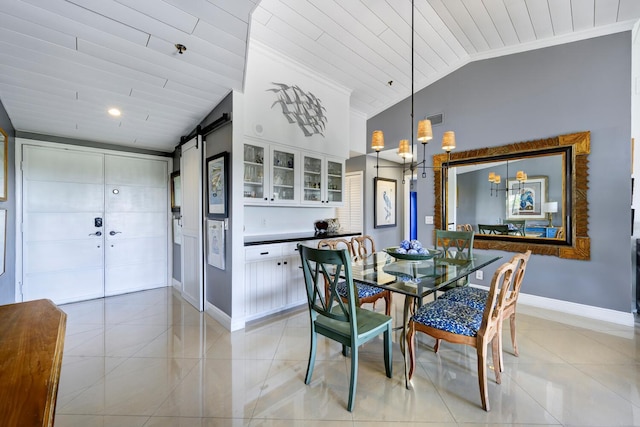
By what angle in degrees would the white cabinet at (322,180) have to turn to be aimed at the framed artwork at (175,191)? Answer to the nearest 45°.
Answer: approximately 135° to its right

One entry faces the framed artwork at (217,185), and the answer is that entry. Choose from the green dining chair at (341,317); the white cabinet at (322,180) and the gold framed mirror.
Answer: the gold framed mirror

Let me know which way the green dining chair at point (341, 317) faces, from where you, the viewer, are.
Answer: facing away from the viewer and to the right of the viewer

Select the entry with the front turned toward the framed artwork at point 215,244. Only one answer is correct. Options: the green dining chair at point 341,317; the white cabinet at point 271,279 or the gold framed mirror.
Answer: the gold framed mirror

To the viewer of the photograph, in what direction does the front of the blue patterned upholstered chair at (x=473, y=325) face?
facing away from the viewer and to the left of the viewer

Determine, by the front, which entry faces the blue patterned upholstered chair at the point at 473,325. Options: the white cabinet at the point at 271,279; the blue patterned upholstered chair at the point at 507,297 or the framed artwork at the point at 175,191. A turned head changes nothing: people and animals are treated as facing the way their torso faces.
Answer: the white cabinet

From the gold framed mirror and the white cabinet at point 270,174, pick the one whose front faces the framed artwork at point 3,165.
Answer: the gold framed mirror
